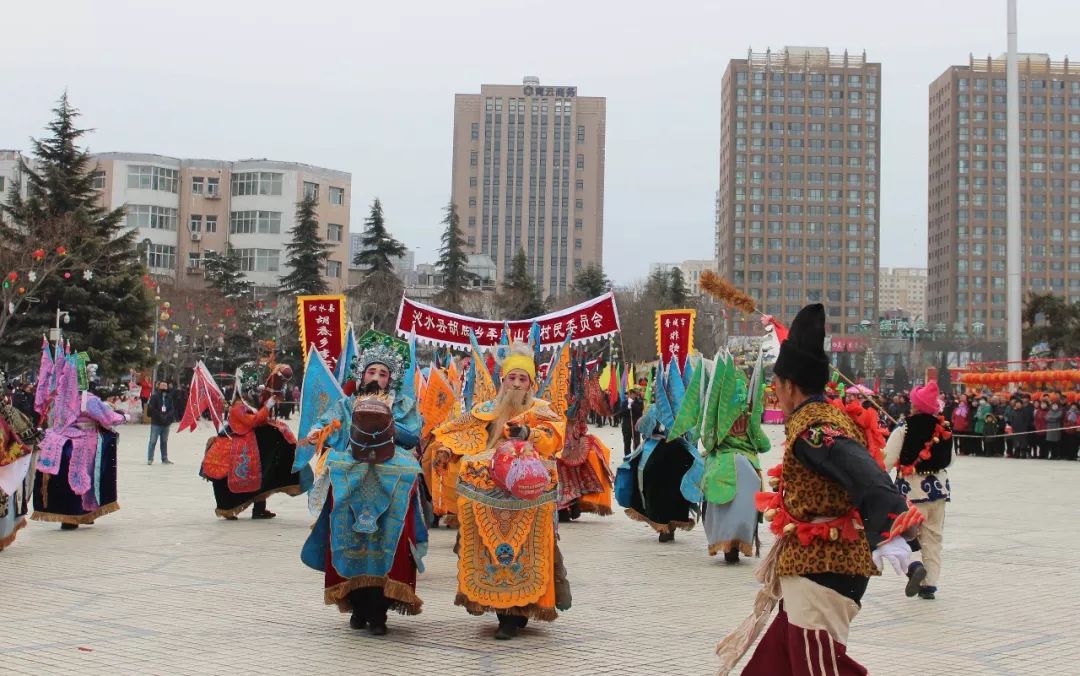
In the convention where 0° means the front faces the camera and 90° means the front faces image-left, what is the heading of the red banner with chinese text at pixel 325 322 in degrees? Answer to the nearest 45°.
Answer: approximately 0°

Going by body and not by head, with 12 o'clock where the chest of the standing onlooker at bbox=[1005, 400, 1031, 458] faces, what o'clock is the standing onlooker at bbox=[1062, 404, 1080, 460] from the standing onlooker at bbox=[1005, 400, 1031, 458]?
the standing onlooker at bbox=[1062, 404, 1080, 460] is roughly at 10 o'clock from the standing onlooker at bbox=[1005, 400, 1031, 458].

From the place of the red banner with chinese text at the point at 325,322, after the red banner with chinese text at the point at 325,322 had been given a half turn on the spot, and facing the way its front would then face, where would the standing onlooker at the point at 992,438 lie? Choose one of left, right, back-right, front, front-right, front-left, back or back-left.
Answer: front-right

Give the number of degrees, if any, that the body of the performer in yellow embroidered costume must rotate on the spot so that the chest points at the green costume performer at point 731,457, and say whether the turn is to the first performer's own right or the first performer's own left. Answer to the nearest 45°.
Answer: approximately 135° to the first performer's own left

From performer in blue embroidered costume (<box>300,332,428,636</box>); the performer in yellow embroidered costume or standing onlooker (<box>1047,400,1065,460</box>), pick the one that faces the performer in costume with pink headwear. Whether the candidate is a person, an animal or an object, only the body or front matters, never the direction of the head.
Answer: the standing onlooker

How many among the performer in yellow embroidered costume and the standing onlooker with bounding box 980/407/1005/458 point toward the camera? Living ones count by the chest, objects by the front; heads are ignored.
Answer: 2

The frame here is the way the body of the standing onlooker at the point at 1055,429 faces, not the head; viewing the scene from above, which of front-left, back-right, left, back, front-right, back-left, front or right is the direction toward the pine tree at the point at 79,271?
right

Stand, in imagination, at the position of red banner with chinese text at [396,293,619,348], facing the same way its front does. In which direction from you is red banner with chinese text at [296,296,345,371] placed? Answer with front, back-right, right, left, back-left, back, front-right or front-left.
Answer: right
